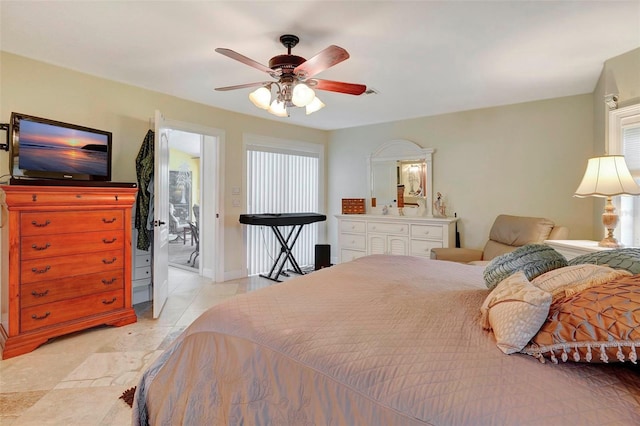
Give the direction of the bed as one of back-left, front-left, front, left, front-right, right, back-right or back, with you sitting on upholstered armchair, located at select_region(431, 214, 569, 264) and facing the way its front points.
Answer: front-left

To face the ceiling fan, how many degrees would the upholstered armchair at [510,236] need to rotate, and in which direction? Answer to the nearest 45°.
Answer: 0° — it already faces it

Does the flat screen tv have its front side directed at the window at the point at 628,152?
yes

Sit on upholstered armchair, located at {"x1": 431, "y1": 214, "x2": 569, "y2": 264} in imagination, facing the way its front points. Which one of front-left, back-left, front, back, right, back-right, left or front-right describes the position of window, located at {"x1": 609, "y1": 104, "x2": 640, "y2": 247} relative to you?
left

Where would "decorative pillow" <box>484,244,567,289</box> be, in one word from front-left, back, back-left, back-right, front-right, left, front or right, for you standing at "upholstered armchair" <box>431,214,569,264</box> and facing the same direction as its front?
front-left

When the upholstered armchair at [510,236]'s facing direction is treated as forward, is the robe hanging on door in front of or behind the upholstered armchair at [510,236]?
in front

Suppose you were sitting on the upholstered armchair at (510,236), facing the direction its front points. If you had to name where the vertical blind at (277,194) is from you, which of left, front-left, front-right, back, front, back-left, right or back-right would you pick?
front-right

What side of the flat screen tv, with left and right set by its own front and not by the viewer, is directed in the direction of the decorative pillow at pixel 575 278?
front

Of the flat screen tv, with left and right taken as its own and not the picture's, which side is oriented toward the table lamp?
front

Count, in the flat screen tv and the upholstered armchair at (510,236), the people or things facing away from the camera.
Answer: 0

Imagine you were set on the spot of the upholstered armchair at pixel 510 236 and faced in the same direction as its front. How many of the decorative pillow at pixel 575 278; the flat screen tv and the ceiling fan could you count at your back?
0

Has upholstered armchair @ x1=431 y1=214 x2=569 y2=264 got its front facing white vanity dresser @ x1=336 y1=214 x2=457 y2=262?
no

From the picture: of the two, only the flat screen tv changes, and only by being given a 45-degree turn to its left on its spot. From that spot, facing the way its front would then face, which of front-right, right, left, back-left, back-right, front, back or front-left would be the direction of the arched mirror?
front

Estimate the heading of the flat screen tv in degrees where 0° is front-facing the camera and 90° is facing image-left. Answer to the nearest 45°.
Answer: approximately 315°

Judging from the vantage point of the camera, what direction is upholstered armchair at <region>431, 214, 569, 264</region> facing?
facing the viewer and to the left of the viewer

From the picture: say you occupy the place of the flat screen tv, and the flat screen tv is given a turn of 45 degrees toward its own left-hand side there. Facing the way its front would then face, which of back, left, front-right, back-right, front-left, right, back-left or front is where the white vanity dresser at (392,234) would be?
front

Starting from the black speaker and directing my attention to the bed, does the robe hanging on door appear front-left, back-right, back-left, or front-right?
front-right
